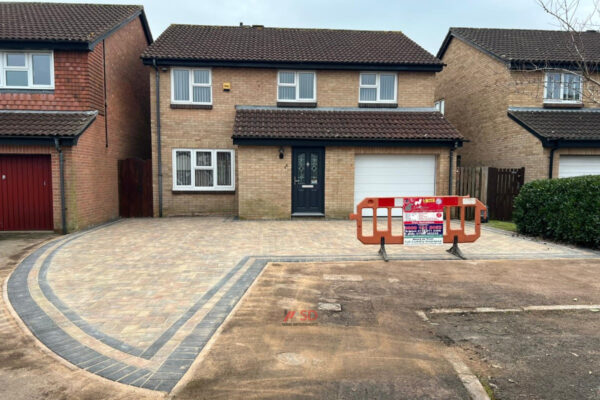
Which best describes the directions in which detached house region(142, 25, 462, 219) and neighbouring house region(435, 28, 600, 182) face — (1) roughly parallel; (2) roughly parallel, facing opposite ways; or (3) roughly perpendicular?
roughly parallel

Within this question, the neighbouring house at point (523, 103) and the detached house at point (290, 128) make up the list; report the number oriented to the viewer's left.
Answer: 0

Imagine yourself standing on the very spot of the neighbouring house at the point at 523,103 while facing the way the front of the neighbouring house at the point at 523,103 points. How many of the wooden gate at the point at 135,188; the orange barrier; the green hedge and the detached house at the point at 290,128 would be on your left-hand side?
0

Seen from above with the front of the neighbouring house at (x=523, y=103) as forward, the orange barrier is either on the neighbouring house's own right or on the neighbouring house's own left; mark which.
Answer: on the neighbouring house's own right

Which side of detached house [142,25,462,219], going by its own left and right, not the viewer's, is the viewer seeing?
front

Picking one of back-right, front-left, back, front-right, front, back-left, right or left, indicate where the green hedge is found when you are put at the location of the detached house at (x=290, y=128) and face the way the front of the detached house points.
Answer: front-left

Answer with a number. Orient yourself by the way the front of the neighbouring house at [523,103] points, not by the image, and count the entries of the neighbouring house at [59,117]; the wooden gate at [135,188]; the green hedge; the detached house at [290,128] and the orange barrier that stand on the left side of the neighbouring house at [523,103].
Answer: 0

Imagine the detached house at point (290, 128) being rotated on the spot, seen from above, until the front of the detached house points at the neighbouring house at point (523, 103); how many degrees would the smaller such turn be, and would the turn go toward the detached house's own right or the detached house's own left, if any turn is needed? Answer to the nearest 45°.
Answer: approximately 90° to the detached house's own left

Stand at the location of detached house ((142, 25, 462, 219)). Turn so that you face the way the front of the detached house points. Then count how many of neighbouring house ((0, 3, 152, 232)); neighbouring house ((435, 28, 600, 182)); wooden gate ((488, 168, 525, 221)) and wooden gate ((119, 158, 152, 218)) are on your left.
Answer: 2

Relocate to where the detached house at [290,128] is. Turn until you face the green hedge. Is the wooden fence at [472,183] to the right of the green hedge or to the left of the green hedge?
left

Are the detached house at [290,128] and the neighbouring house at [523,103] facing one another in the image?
no

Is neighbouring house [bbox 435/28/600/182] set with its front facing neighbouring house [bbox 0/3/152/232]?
no

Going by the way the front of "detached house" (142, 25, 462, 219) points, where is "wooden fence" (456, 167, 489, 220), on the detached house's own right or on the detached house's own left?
on the detached house's own left

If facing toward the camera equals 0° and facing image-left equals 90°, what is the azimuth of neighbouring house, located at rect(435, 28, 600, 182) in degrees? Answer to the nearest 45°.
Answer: approximately 315°

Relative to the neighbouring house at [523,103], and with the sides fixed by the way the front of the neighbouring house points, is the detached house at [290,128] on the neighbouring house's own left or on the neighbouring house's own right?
on the neighbouring house's own right

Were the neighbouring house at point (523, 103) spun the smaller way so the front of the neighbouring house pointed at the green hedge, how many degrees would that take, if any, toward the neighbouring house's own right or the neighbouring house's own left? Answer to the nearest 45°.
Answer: approximately 45° to the neighbouring house's own right

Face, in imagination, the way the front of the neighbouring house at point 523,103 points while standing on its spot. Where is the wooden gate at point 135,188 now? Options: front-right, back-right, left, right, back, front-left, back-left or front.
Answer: right

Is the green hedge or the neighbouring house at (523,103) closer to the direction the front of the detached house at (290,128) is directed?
the green hedge
